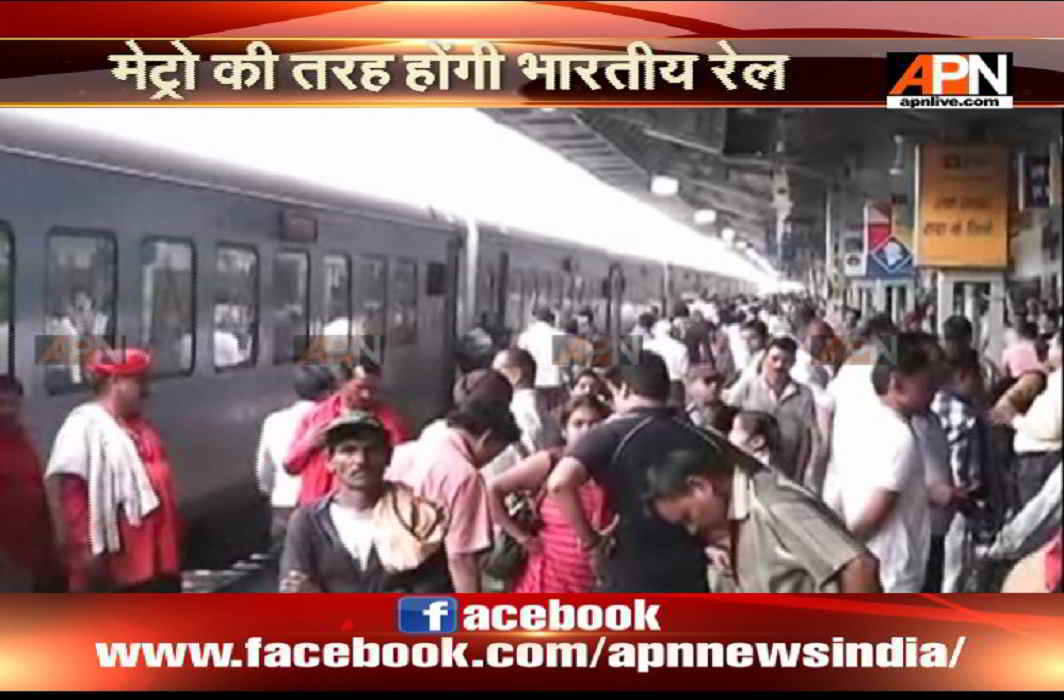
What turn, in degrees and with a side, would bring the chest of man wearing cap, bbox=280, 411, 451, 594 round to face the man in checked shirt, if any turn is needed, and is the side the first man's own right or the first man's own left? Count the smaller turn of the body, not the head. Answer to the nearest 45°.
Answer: approximately 90° to the first man's own left

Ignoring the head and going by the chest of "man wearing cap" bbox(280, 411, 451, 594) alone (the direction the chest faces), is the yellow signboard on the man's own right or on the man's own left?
on the man's own left

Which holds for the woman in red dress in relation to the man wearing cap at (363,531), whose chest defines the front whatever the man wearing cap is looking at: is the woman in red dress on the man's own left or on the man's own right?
on the man's own left

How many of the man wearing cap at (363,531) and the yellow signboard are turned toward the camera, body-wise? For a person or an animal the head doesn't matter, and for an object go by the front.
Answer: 2

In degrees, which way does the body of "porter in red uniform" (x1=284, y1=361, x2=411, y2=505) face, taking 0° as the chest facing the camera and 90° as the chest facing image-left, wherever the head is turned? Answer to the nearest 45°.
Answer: approximately 315°
